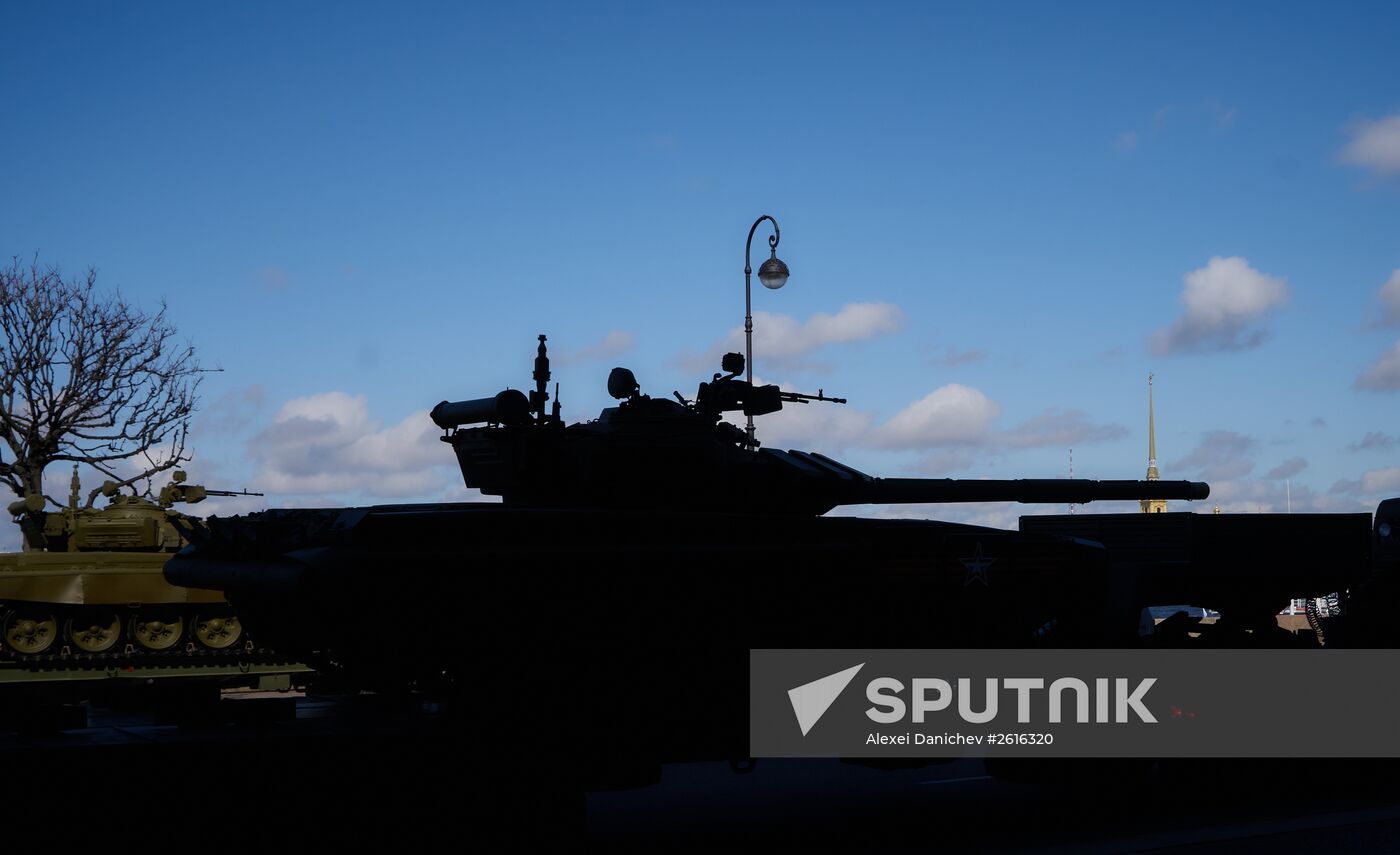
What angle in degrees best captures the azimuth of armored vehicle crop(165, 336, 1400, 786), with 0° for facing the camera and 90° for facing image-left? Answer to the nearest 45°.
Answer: approximately 270°

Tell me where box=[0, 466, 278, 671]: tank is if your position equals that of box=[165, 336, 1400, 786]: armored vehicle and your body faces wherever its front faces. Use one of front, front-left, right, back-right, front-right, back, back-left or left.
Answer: back-left
